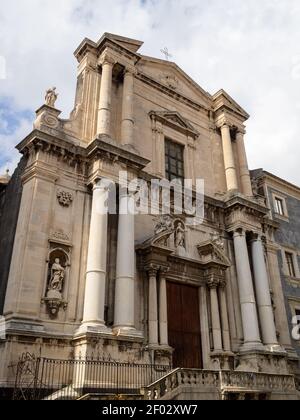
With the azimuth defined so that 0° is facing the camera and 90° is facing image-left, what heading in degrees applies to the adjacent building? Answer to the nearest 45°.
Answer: approximately 315°

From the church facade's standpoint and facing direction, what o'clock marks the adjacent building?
The adjacent building is roughly at 9 o'clock from the church facade.

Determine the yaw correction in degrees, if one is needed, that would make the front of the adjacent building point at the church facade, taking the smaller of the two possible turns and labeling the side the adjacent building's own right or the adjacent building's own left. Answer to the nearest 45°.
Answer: approximately 90° to the adjacent building's own right
